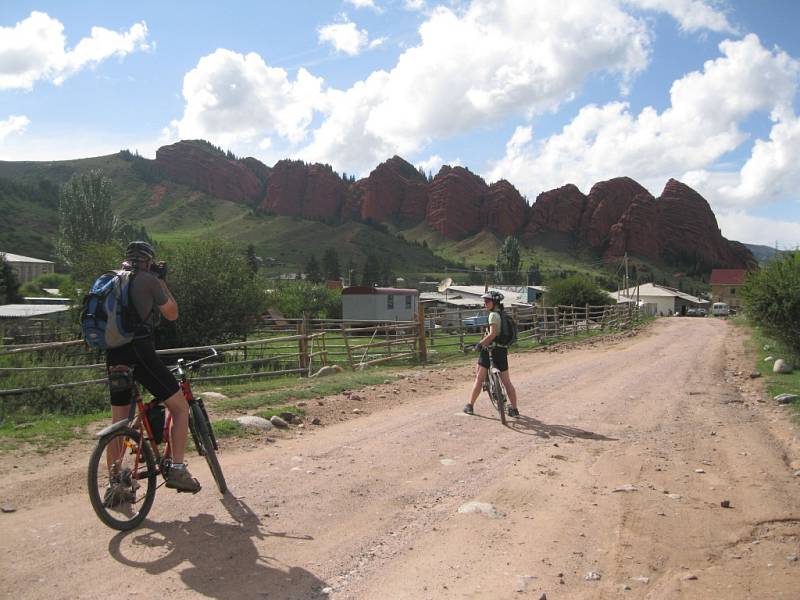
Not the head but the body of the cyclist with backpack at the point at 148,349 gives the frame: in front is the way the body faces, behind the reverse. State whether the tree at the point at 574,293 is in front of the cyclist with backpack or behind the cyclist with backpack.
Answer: in front

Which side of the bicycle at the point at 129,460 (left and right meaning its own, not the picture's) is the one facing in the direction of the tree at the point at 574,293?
front

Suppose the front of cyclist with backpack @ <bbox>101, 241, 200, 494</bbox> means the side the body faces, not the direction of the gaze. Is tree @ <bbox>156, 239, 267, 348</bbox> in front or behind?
in front

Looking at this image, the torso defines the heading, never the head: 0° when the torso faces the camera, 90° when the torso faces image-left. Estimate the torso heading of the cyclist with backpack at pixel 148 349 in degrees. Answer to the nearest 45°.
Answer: approximately 225°

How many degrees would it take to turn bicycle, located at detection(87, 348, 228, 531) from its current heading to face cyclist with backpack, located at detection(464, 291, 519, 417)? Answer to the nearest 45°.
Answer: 0° — it already faces them

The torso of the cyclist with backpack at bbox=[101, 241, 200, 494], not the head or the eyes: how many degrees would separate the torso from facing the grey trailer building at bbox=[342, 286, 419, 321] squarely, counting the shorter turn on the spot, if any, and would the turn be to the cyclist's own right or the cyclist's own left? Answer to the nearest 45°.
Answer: approximately 45° to the cyclist's own left

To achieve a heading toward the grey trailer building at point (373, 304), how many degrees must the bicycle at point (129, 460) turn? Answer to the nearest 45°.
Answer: approximately 45° to its left

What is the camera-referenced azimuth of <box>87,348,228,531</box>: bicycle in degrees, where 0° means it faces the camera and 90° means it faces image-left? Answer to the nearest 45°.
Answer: approximately 225°
